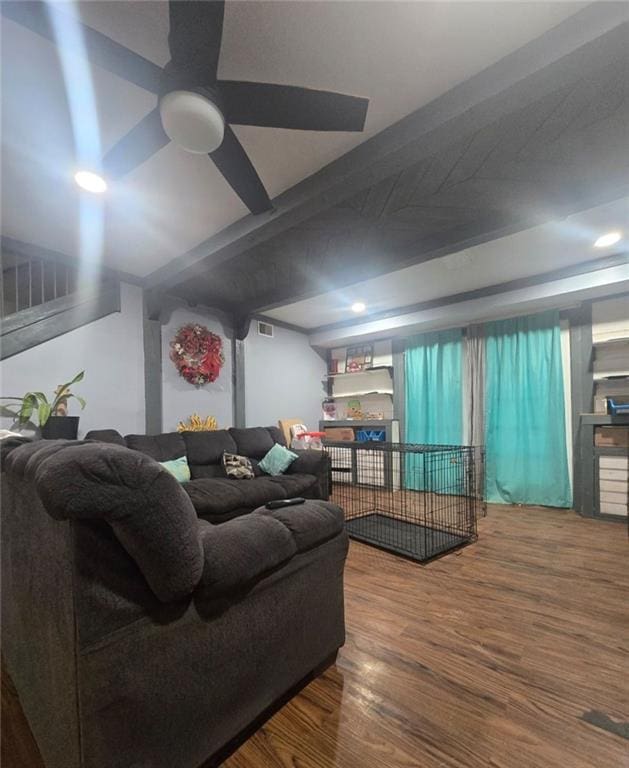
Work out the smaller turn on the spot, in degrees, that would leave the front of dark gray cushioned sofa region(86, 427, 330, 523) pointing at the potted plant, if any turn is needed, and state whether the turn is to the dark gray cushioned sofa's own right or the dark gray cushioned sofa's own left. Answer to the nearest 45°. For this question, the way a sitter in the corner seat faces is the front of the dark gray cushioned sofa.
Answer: approximately 135° to the dark gray cushioned sofa's own right

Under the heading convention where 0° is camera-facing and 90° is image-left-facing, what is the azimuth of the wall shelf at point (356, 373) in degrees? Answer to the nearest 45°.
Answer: approximately 45°

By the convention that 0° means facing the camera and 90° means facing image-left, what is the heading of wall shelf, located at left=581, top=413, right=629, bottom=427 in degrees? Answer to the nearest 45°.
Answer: approximately 45°

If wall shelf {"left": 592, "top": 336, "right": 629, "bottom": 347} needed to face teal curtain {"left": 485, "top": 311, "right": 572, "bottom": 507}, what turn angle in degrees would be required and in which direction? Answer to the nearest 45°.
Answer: approximately 45° to its right

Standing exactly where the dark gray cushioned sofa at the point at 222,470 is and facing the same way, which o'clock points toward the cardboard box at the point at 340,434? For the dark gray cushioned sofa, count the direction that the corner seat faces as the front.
The cardboard box is roughly at 9 o'clock from the dark gray cushioned sofa.

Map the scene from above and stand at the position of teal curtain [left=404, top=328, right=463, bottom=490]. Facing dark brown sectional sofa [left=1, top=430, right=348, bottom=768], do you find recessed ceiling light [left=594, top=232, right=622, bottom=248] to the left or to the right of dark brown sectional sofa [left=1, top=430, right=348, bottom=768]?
left

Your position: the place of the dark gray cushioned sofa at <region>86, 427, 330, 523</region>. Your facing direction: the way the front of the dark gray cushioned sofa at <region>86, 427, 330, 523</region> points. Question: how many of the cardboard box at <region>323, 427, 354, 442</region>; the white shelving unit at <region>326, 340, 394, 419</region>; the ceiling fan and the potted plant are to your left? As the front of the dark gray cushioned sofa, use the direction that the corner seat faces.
2

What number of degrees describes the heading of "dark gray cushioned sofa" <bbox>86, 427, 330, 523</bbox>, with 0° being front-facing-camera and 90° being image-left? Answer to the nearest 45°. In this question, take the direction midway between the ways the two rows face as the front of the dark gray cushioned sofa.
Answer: approximately 315°

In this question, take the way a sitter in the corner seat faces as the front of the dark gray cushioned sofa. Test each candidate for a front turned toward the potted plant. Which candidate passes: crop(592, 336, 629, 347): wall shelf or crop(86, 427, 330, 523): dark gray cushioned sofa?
the wall shelf

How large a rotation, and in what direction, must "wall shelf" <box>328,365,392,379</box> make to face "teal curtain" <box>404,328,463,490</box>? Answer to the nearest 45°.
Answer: approximately 90° to its left

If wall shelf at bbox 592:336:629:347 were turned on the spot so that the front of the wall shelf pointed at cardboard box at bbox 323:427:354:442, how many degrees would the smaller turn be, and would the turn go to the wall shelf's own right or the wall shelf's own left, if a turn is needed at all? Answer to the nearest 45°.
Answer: approximately 45° to the wall shelf's own right

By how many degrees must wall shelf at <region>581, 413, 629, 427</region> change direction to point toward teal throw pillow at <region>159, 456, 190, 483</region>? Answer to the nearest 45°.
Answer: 0° — it already faces it
